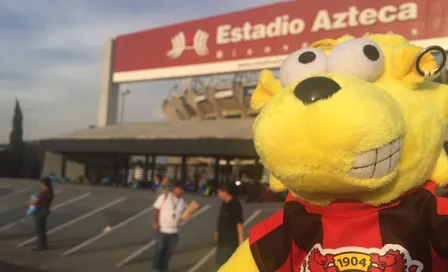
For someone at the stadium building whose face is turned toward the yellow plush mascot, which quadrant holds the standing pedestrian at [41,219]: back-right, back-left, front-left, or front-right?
front-right

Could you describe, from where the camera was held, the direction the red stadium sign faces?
facing the viewer and to the left of the viewer

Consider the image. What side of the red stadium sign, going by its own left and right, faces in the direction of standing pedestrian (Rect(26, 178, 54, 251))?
front

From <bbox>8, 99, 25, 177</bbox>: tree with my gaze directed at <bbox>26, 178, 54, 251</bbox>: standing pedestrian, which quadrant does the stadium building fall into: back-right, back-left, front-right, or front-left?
front-left

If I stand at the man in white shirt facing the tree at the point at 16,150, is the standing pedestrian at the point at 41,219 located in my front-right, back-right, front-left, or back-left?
front-left

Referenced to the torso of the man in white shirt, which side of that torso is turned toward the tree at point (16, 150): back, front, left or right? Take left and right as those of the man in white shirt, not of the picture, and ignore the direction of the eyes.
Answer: back
